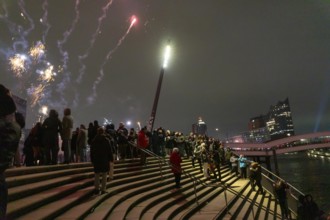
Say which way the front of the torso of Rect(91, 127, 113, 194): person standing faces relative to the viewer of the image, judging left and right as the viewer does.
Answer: facing away from the viewer

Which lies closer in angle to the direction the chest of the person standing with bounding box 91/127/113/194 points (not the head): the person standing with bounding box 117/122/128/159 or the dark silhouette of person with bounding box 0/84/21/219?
the person standing

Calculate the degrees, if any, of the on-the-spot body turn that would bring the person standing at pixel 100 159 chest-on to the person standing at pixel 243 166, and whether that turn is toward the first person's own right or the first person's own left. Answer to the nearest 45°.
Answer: approximately 45° to the first person's own right

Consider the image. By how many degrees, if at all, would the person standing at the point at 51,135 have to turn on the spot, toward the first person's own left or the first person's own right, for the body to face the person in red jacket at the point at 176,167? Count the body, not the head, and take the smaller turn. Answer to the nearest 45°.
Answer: approximately 90° to the first person's own right

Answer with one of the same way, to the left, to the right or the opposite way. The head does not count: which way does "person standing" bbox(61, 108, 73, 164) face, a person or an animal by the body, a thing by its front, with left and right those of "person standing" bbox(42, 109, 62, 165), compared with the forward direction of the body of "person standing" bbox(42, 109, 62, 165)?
the same way

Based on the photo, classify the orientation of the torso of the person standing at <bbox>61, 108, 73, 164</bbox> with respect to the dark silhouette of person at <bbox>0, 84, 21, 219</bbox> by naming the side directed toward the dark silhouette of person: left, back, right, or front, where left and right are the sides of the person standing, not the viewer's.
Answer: back

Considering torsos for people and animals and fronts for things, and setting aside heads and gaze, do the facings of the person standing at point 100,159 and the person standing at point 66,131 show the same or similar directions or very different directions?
same or similar directions

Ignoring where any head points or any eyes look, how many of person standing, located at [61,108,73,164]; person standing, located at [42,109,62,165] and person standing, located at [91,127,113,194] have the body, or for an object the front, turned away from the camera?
3

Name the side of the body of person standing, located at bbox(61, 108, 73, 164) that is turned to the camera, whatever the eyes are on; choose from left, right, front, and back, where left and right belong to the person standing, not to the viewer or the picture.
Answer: back

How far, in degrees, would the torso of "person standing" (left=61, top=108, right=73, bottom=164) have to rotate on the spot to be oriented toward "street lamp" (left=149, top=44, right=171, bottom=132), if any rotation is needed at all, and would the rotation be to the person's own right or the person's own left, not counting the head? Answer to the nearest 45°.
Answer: approximately 45° to the person's own right

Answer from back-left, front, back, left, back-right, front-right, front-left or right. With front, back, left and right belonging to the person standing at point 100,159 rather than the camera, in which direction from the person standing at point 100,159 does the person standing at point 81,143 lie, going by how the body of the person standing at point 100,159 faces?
front

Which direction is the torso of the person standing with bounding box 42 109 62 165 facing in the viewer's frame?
away from the camera

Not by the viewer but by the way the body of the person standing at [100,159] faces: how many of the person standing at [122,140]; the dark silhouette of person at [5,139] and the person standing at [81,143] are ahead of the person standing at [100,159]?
2

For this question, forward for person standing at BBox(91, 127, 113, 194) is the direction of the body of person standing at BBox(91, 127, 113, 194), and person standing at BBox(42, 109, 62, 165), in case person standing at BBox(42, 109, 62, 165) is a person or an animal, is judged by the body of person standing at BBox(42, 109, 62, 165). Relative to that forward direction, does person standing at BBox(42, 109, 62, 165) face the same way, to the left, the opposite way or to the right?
the same way

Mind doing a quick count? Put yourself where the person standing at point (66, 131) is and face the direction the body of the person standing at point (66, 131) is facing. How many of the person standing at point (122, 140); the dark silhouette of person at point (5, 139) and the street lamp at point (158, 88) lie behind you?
1
